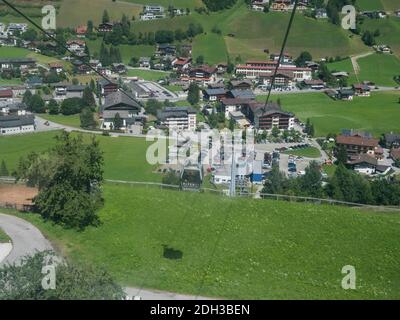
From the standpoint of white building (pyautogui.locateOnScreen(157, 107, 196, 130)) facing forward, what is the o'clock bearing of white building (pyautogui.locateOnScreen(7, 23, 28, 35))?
white building (pyautogui.locateOnScreen(7, 23, 28, 35)) is roughly at 5 o'clock from white building (pyautogui.locateOnScreen(157, 107, 196, 130)).

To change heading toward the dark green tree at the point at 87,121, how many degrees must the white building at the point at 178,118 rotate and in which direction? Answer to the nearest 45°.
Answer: approximately 90° to its right

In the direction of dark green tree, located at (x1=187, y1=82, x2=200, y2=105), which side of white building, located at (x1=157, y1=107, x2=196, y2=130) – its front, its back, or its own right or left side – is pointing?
back

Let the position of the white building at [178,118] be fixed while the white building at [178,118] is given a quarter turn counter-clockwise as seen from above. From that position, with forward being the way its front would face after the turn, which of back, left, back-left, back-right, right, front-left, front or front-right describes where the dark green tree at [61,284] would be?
right

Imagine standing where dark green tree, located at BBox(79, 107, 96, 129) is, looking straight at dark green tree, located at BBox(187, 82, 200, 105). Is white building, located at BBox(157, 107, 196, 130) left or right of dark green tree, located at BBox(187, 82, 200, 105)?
right

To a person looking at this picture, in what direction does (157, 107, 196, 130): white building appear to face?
facing the viewer
